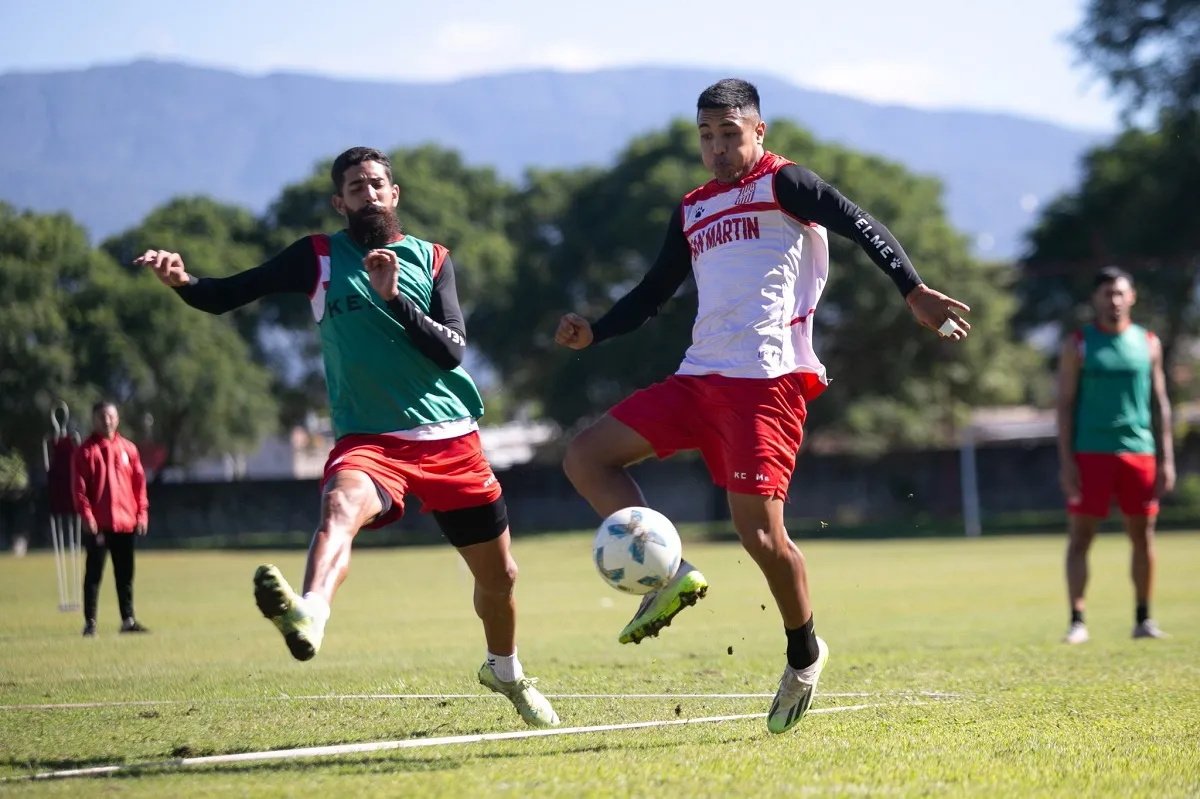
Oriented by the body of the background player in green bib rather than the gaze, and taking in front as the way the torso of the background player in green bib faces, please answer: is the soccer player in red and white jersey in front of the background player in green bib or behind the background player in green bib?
in front

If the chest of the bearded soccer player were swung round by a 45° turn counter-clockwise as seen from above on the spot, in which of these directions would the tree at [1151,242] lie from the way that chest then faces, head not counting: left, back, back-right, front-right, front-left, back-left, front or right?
left

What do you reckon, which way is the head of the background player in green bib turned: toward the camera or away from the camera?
toward the camera

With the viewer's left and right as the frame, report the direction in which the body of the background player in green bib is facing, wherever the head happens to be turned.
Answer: facing the viewer

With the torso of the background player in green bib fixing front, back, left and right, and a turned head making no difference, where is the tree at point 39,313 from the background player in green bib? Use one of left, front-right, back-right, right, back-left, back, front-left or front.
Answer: back-right

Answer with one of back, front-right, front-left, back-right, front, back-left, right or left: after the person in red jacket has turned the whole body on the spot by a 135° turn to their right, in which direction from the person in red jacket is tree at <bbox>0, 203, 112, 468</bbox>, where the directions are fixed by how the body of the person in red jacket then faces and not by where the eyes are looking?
front-right

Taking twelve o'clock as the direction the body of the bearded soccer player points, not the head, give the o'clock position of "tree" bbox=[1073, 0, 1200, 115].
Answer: The tree is roughly at 7 o'clock from the bearded soccer player.

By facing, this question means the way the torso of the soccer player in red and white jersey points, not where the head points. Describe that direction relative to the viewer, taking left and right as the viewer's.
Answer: facing the viewer and to the left of the viewer

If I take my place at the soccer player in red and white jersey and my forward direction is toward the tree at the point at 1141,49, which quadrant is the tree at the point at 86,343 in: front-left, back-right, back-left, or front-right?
front-left

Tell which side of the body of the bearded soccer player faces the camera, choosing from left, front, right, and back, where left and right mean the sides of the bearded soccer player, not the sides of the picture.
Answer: front

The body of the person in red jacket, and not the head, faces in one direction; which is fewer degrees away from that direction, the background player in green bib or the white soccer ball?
the white soccer ball

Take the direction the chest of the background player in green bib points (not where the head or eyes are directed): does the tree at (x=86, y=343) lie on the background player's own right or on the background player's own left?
on the background player's own right

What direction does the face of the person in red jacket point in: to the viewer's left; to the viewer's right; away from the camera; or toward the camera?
toward the camera

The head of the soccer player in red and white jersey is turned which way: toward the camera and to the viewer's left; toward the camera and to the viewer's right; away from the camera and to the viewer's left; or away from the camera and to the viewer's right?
toward the camera and to the viewer's left

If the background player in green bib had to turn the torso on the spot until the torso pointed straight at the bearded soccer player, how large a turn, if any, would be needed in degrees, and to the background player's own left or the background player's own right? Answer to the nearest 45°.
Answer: approximately 45° to the background player's own right

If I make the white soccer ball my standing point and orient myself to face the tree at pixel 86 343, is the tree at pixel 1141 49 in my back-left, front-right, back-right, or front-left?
front-right
